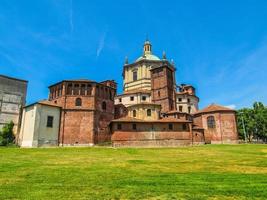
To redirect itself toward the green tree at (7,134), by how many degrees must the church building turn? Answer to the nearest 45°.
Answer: approximately 90° to its left

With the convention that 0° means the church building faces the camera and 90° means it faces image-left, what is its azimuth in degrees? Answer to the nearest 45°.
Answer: approximately 180°

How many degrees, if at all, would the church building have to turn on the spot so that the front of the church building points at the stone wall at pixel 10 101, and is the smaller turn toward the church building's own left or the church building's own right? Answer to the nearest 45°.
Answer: approximately 90° to the church building's own left
